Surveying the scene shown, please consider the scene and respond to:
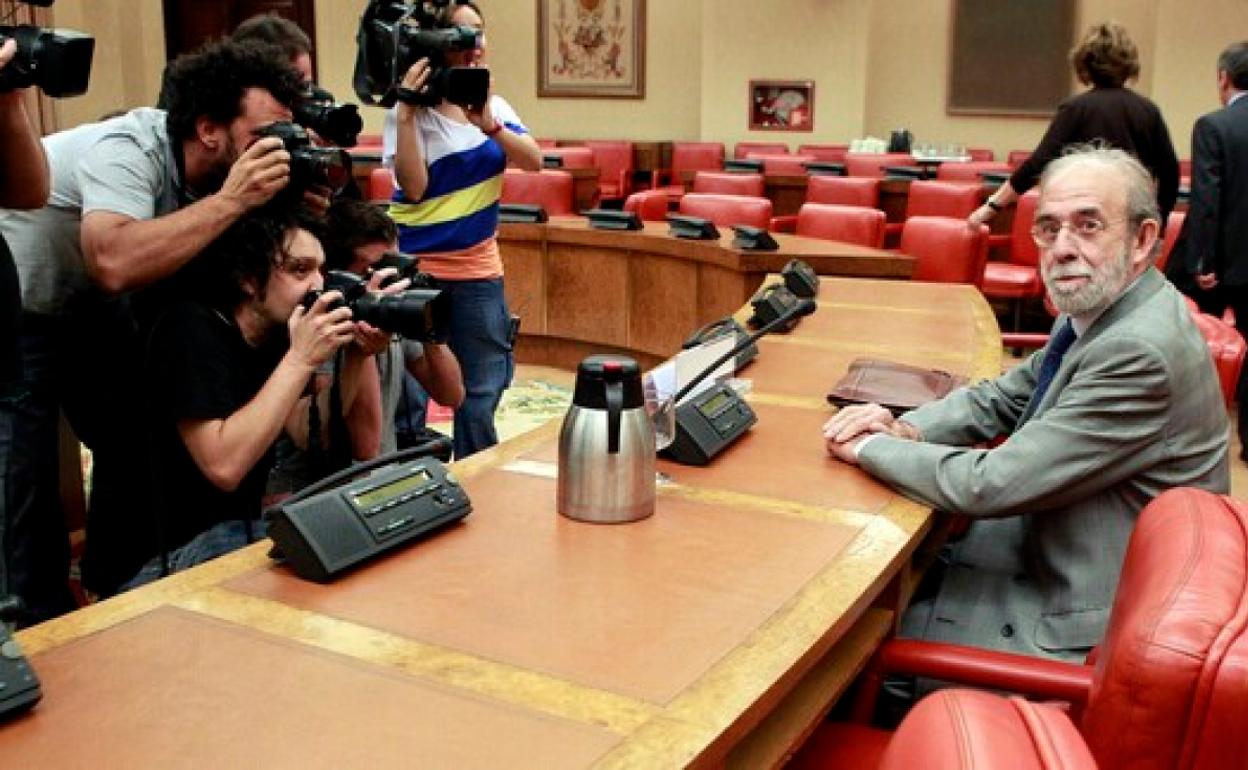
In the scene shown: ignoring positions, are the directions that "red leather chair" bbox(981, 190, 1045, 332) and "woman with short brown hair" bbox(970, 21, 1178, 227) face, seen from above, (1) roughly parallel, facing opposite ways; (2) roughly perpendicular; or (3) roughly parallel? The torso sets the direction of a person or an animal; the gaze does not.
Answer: roughly perpendicular

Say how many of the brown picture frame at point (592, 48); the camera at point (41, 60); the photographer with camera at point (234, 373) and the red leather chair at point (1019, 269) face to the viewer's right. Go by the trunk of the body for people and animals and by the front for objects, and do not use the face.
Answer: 2

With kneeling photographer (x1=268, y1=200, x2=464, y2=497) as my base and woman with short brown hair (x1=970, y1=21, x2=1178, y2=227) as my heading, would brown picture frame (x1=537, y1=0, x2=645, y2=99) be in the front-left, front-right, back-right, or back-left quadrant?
front-left

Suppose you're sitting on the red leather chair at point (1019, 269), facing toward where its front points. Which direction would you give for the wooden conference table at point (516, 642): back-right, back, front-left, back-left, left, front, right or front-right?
left

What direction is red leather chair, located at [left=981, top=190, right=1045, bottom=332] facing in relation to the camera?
to the viewer's left

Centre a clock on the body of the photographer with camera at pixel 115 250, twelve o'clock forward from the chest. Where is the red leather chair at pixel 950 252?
The red leather chair is roughly at 11 o'clock from the photographer with camera.

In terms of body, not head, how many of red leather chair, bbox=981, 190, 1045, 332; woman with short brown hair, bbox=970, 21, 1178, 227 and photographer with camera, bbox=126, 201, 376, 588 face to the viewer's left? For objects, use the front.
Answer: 1

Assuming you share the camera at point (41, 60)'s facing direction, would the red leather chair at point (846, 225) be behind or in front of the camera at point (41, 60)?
in front

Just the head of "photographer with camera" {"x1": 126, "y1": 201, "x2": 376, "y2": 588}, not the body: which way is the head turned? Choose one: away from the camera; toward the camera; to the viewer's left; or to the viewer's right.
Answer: to the viewer's right

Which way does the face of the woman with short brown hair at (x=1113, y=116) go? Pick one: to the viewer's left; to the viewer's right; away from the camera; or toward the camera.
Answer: away from the camera

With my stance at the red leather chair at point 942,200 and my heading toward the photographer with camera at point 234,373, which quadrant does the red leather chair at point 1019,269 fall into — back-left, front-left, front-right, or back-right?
front-left

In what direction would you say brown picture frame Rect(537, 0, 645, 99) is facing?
toward the camera

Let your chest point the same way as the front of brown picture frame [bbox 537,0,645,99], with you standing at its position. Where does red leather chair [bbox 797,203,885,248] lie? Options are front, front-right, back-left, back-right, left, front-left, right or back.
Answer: front

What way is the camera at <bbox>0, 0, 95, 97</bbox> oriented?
to the viewer's right

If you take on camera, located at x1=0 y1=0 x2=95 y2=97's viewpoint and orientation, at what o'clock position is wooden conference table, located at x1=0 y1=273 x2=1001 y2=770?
The wooden conference table is roughly at 2 o'clock from the camera.

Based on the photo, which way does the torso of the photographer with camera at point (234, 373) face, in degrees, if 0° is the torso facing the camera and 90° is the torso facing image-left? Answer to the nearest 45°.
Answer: approximately 270°

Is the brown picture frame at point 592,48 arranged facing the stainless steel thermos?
yes

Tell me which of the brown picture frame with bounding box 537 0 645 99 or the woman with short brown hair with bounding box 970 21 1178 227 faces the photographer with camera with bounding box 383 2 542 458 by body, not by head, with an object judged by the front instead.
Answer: the brown picture frame
